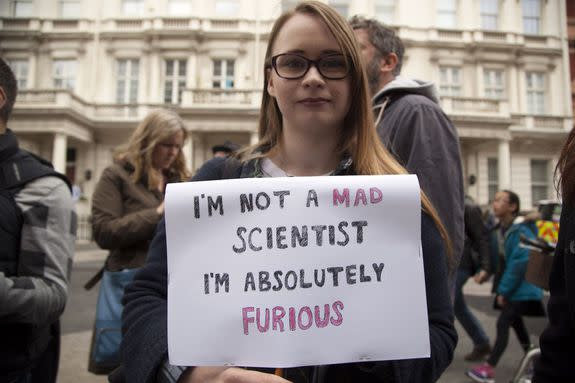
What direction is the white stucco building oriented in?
toward the camera

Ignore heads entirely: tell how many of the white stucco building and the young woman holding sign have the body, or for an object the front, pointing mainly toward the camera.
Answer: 2

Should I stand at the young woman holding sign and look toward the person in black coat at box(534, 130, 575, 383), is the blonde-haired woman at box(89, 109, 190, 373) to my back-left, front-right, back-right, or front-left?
back-left

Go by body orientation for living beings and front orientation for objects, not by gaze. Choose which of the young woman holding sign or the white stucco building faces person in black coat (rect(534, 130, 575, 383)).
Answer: the white stucco building

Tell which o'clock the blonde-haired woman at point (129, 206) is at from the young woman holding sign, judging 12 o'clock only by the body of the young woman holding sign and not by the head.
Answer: The blonde-haired woman is roughly at 5 o'clock from the young woman holding sign.

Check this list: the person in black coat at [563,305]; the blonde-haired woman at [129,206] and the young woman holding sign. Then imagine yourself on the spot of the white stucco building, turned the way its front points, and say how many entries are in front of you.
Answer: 3

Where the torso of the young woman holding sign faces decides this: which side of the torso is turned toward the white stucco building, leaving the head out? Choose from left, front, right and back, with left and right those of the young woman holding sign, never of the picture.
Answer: back

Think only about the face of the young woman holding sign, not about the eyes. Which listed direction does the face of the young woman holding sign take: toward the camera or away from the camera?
toward the camera

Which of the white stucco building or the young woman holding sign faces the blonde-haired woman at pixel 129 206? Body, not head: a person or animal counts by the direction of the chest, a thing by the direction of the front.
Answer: the white stucco building

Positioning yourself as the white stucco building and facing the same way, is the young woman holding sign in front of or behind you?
in front

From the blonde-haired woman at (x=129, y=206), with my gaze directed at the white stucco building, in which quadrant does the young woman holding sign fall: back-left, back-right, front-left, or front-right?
back-right

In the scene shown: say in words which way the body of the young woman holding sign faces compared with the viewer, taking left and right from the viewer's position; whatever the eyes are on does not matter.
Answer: facing the viewer

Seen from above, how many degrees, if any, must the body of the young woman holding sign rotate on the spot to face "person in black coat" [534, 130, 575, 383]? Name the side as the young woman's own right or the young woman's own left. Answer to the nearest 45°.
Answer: approximately 90° to the young woman's own left

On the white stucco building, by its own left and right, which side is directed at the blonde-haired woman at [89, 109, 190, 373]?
front

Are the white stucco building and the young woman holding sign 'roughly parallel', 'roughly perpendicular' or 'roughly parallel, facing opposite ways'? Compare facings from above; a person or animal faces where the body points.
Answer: roughly parallel

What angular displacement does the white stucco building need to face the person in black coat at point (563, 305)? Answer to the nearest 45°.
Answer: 0° — it already faces them
